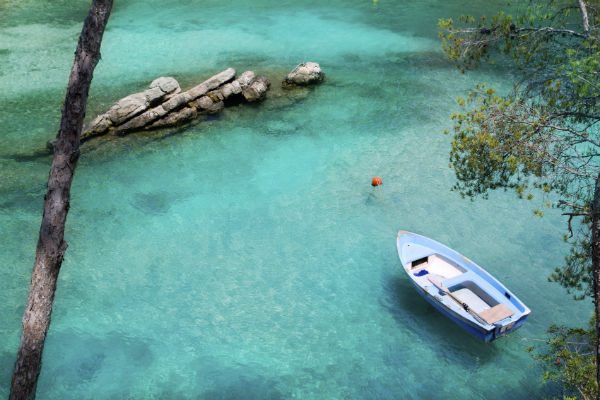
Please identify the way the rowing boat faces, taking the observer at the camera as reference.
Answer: facing away from the viewer and to the left of the viewer

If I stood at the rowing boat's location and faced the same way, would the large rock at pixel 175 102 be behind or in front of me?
in front

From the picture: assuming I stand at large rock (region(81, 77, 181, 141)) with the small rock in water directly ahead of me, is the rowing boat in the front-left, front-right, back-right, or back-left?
front-right

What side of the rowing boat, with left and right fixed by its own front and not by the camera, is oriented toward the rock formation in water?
front

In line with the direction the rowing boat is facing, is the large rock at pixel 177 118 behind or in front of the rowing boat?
in front

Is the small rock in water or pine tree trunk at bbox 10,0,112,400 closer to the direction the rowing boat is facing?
the small rock in water

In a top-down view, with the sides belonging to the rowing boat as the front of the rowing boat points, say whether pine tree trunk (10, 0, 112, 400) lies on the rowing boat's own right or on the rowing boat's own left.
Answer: on the rowing boat's own left
